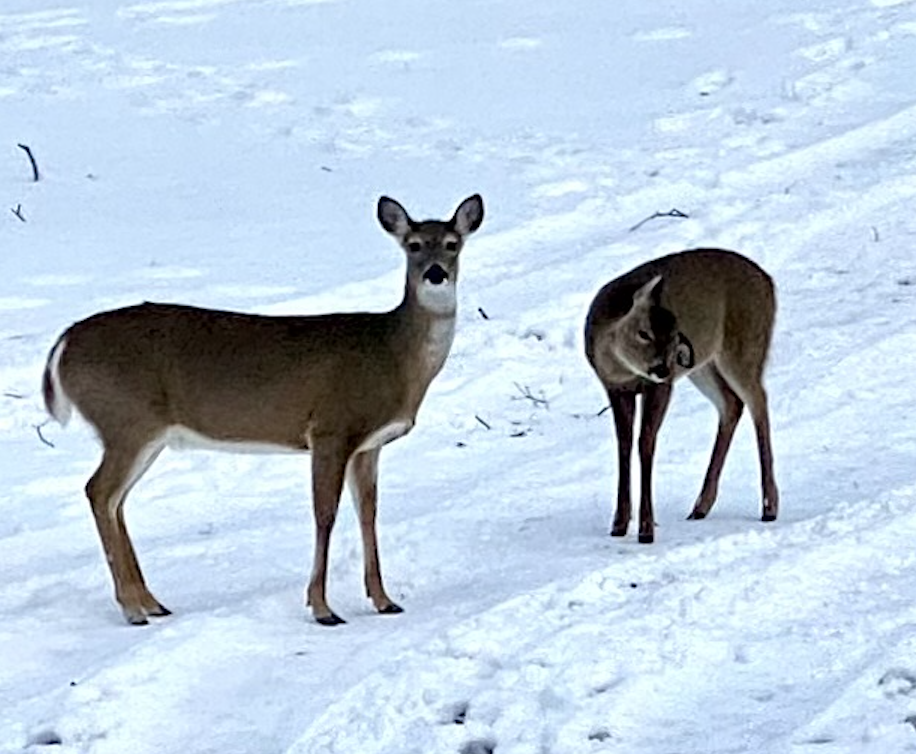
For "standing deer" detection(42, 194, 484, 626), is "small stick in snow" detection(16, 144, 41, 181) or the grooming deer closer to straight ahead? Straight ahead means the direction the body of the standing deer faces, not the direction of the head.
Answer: the grooming deer

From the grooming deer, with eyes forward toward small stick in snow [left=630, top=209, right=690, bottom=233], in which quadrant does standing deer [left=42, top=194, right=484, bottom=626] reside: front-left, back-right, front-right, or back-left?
back-left

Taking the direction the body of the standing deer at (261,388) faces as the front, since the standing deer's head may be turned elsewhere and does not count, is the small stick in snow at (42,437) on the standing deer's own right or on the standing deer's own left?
on the standing deer's own left

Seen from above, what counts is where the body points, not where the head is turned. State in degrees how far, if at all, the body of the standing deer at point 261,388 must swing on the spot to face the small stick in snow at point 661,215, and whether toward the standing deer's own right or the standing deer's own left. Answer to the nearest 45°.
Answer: approximately 45° to the standing deer's own left

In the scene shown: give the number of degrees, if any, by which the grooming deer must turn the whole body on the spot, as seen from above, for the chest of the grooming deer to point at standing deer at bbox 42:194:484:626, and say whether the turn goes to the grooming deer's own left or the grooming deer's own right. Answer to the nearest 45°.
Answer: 0° — it already faces it

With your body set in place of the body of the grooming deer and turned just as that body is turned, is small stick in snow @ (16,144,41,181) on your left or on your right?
on your right

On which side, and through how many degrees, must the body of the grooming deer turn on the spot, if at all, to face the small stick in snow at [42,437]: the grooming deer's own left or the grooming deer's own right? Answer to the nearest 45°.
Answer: approximately 45° to the grooming deer's own right

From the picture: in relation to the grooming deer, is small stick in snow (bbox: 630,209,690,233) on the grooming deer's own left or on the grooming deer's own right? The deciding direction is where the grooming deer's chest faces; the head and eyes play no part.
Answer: on the grooming deer's own right

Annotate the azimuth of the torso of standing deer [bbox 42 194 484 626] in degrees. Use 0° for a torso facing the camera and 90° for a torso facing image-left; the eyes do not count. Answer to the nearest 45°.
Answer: approximately 270°

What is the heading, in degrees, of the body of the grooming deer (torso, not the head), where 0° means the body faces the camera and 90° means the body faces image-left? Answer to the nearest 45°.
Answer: approximately 45°
